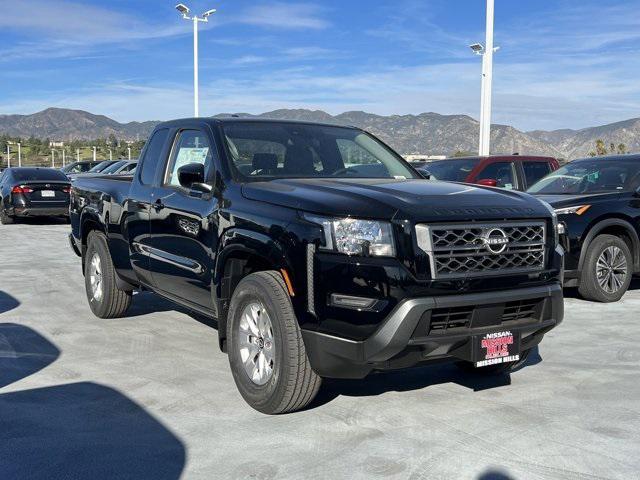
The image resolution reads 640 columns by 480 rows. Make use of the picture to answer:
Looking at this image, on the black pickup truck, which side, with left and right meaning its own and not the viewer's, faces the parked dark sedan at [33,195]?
back

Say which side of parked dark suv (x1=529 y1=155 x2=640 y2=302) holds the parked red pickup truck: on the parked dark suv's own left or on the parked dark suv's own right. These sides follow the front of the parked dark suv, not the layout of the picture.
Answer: on the parked dark suv's own right

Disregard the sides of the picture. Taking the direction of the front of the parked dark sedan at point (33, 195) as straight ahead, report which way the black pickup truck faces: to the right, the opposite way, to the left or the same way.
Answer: the opposite way

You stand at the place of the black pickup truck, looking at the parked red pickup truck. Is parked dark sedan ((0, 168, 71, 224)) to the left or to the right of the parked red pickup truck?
left

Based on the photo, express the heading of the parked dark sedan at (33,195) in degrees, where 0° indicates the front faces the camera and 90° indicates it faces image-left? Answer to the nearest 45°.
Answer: approximately 135°

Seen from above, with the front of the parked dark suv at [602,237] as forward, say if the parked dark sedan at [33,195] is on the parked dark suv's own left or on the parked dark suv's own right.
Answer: on the parked dark suv's own right

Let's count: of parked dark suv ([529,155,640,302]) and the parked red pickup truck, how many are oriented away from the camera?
0

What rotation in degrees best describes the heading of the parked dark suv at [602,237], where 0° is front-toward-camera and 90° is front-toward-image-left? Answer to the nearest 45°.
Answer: approximately 45°

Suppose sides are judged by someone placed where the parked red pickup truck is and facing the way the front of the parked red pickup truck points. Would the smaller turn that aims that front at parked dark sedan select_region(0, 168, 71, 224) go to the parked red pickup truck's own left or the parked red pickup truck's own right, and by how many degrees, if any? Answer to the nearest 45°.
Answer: approximately 45° to the parked red pickup truck's own right

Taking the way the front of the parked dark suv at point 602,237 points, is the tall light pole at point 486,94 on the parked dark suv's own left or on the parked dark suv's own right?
on the parked dark suv's own right

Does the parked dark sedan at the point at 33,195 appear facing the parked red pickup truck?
no

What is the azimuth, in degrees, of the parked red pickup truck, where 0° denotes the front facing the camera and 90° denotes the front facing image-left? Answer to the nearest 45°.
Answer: approximately 45°

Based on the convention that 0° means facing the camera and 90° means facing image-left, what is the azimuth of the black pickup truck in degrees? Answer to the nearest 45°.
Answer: approximately 315°

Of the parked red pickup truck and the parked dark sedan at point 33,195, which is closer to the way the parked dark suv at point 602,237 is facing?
the parked dark sedan

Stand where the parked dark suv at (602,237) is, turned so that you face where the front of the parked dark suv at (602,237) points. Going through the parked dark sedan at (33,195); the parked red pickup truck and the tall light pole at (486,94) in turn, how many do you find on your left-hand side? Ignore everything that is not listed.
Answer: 0
